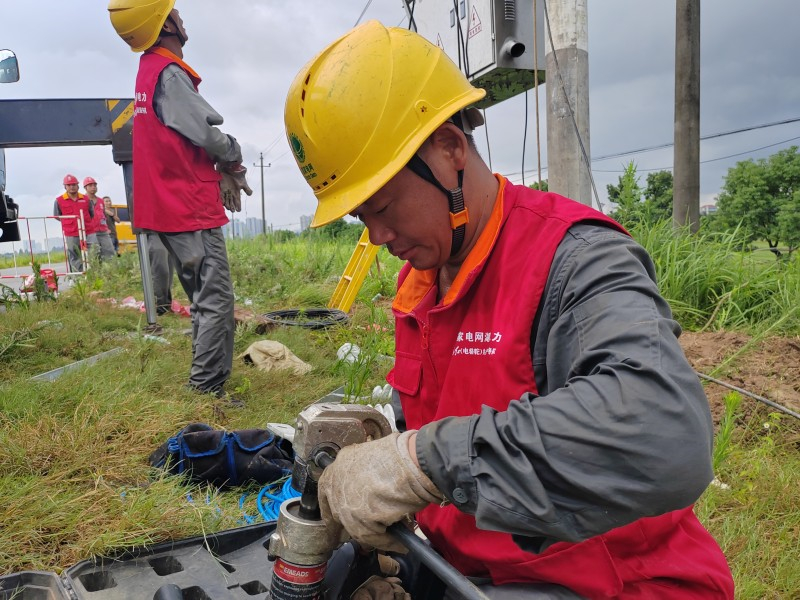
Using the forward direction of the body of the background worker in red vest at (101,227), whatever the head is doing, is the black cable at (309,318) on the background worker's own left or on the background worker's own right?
on the background worker's own left

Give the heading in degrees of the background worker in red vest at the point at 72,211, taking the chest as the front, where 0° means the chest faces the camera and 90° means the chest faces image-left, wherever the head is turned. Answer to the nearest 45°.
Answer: approximately 0°

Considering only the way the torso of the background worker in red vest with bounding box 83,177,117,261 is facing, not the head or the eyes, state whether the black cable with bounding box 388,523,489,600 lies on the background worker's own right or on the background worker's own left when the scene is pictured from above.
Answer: on the background worker's own left

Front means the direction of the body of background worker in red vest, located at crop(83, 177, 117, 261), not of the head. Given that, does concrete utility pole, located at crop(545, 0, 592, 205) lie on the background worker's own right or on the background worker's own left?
on the background worker's own left

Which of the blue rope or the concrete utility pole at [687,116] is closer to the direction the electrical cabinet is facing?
the blue rope

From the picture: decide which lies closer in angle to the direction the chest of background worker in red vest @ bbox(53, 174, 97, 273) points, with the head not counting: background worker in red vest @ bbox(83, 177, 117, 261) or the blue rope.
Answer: the blue rope

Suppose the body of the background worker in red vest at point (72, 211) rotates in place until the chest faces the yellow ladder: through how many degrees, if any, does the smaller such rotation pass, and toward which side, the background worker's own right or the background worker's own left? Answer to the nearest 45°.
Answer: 0° — they already face it
